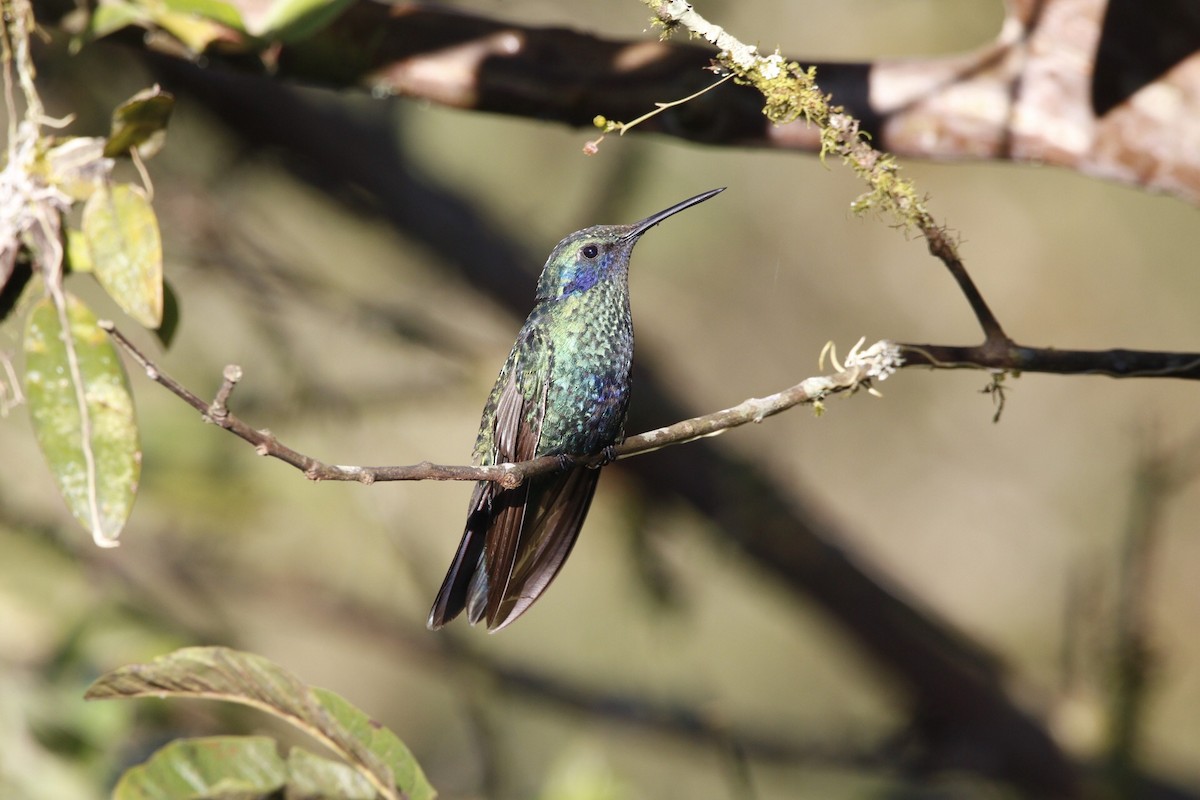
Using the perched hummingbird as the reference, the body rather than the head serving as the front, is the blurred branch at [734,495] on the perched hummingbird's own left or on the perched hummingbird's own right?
on the perched hummingbird's own left

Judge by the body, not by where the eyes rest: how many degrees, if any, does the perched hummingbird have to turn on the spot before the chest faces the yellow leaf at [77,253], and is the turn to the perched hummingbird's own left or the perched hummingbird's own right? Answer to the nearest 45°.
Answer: approximately 135° to the perched hummingbird's own right

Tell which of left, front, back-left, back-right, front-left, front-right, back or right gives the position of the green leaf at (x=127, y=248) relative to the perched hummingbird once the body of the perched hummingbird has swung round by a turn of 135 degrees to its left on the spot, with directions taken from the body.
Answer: left

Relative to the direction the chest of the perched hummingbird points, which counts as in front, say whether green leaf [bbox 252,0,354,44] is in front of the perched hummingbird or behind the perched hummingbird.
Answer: behind
